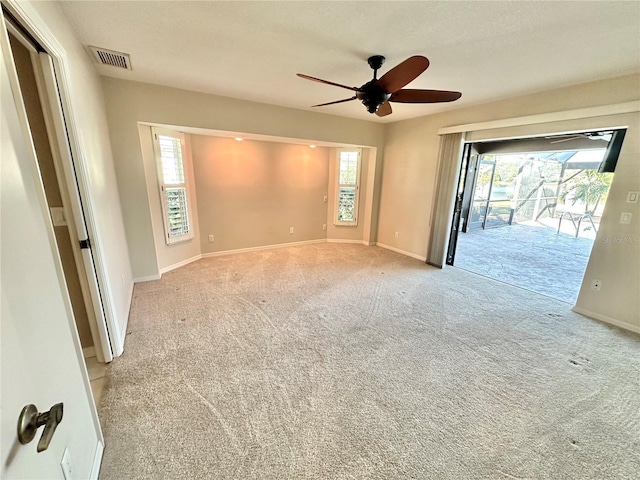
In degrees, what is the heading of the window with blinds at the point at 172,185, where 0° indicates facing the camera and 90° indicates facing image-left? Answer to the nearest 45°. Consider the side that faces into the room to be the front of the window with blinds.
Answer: approximately 315°

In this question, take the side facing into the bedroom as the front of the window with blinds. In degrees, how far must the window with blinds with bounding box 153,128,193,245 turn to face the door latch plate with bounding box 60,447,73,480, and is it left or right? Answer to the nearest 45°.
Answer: approximately 45° to its right
